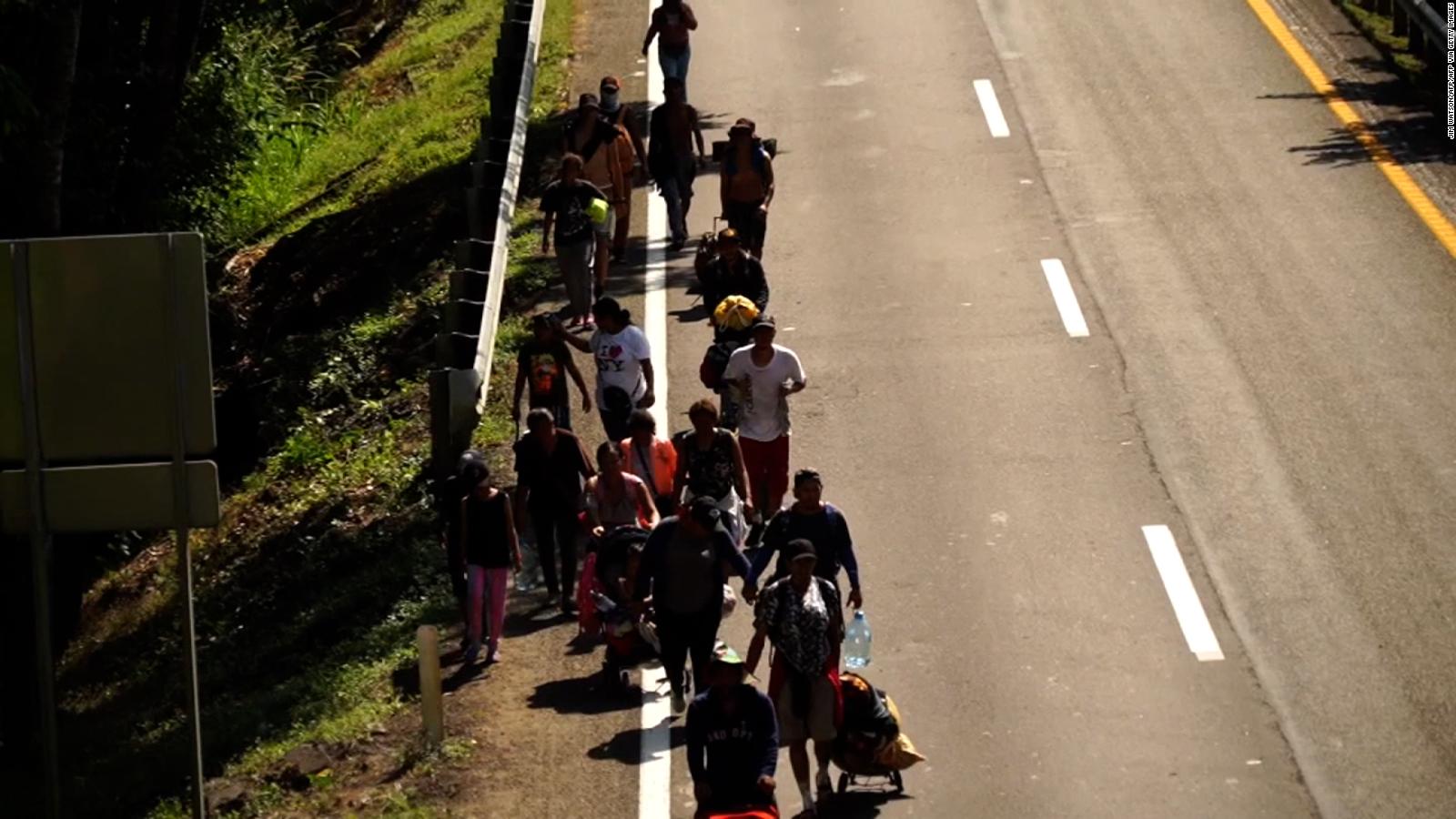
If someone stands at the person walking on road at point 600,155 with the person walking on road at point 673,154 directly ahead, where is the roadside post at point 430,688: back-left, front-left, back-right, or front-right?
back-right

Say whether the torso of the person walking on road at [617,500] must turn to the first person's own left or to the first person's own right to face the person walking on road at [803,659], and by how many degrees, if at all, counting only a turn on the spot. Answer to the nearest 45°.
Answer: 0° — they already face them

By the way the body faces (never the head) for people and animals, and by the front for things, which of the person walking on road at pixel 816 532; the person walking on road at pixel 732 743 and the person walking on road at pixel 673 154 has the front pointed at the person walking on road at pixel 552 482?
the person walking on road at pixel 673 154

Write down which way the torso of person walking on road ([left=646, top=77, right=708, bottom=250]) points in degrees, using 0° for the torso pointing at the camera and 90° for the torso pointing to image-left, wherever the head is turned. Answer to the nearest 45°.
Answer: approximately 0°

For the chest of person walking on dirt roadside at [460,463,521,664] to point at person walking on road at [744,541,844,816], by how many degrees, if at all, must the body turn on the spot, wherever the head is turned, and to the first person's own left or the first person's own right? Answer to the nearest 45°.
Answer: approximately 45° to the first person's own left
